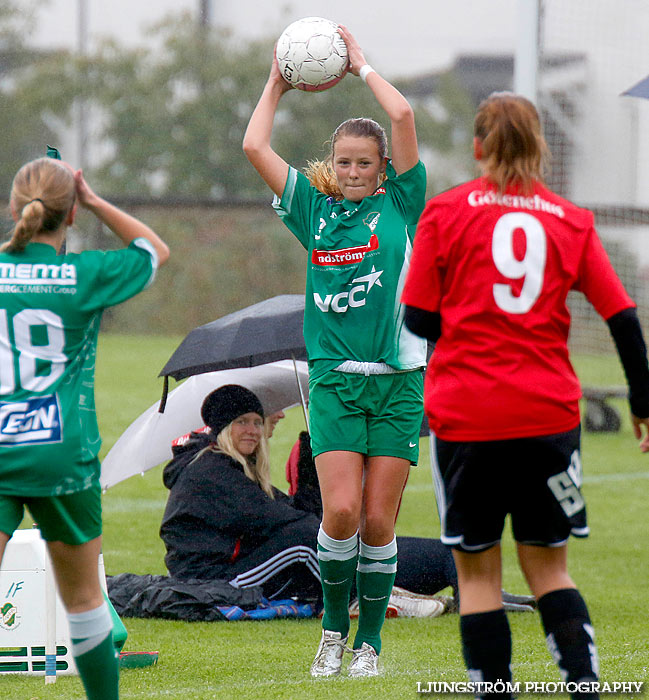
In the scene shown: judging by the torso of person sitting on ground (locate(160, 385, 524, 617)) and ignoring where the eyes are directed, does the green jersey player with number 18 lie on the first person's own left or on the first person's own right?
on the first person's own right

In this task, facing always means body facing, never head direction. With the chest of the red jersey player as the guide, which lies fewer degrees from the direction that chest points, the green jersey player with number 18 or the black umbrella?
the black umbrella

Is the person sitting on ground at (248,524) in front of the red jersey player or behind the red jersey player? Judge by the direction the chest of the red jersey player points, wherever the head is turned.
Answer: in front

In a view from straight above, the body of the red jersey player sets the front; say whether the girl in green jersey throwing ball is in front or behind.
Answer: in front

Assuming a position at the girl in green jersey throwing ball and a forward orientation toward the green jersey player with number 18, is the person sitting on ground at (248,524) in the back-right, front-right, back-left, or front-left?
back-right

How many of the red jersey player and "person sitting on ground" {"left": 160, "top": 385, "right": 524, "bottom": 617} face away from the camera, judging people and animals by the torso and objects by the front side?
1

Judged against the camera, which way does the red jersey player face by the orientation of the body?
away from the camera

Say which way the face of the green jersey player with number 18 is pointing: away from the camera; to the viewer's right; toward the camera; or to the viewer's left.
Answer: away from the camera
